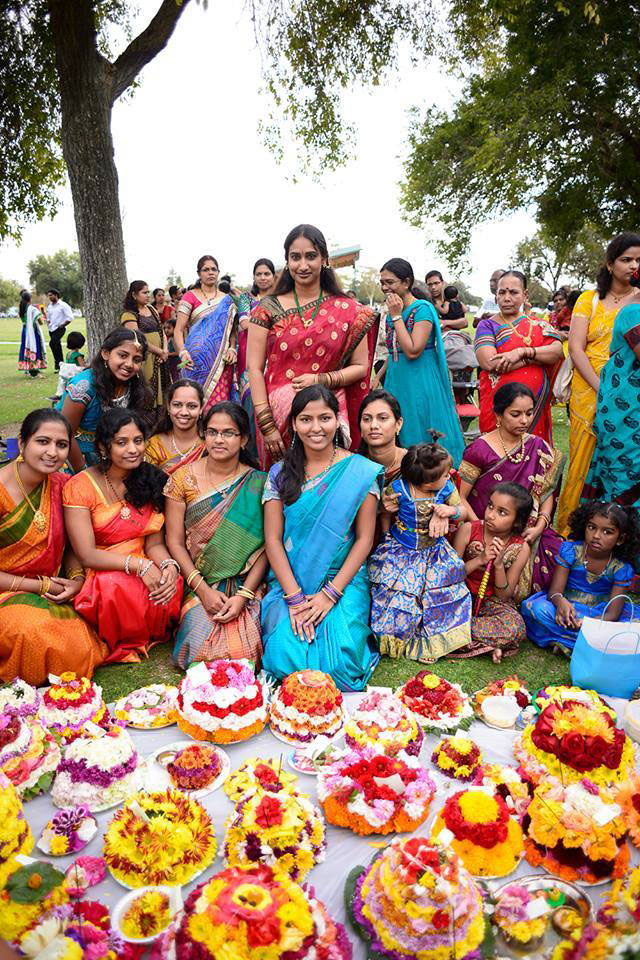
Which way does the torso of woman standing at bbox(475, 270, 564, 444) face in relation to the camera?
toward the camera

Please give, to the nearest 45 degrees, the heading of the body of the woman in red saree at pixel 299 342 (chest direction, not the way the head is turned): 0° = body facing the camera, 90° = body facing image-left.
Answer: approximately 0°

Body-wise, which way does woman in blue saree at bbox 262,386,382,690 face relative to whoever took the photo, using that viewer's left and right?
facing the viewer

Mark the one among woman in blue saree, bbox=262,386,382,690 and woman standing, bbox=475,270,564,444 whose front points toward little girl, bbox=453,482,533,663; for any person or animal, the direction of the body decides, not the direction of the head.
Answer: the woman standing

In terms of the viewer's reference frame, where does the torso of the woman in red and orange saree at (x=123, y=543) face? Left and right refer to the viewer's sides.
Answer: facing the viewer and to the right of the viewer

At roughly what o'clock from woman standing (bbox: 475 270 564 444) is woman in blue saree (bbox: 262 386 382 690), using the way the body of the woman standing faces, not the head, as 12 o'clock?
The woman in blue saree is roughly at 1 o'clock from the woman standing.

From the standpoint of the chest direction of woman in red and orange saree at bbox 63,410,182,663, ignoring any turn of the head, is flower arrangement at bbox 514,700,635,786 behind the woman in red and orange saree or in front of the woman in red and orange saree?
in front

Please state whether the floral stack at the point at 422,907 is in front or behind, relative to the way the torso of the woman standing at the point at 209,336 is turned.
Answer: in front

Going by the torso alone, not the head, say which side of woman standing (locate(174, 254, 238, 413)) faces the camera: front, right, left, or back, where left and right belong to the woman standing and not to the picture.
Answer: front

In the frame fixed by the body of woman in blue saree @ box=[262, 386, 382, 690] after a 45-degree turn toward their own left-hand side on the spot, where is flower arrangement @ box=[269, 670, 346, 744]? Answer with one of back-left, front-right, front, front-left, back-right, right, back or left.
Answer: front-right

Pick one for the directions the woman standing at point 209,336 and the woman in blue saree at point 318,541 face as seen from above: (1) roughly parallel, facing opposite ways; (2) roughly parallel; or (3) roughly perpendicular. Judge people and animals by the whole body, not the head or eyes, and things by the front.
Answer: roughly parallel

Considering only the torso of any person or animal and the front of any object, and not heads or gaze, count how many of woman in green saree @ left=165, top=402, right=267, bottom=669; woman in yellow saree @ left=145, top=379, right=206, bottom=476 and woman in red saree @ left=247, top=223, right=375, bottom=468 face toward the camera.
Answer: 3

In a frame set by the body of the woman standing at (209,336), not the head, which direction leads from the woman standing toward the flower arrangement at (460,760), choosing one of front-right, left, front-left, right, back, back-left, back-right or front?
front

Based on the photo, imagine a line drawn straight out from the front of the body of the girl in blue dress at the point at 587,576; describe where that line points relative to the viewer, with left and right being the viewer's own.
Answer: facing the viewer and to the left of the viewer

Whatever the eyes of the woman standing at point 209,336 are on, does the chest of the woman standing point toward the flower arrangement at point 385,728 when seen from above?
yes

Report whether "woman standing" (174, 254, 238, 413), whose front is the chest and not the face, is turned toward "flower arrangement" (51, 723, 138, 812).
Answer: yes
